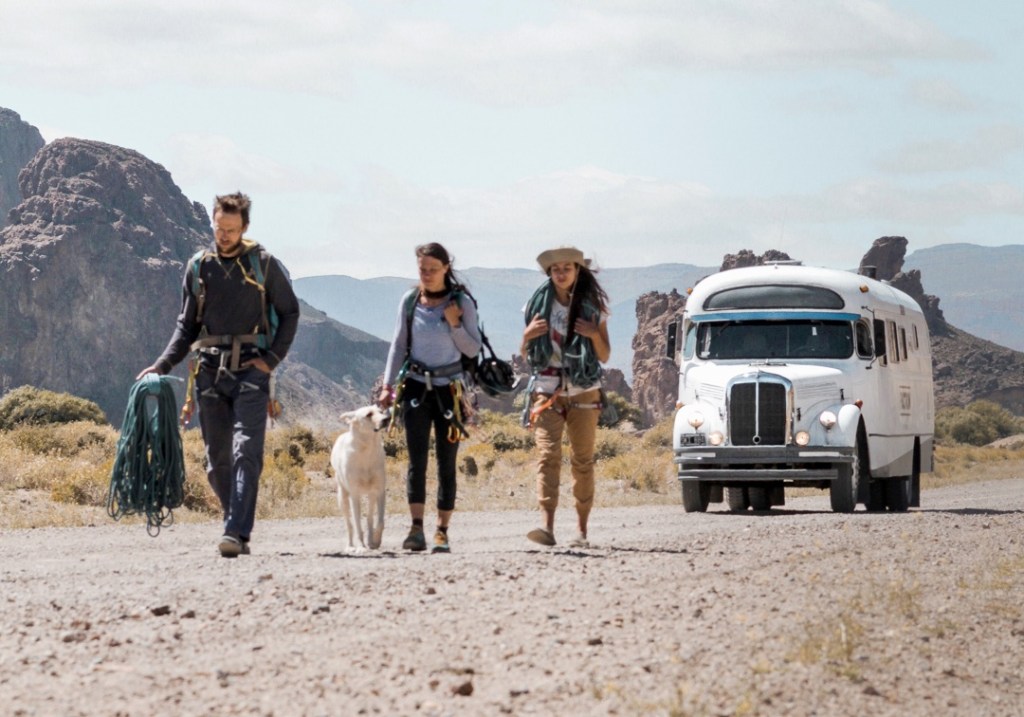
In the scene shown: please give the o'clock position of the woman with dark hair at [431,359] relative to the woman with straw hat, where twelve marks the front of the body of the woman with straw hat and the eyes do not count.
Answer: The woman with dark hair is roughly at 2 o'clock from the woman with straw hat.

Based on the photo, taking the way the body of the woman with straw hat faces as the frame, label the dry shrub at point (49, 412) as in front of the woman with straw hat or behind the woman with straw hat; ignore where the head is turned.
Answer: behind

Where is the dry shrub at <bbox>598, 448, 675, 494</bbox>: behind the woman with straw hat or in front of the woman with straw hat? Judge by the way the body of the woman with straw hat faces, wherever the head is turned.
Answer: behind

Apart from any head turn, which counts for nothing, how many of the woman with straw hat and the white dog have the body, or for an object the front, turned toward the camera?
2

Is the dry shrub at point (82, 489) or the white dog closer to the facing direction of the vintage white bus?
the white dog

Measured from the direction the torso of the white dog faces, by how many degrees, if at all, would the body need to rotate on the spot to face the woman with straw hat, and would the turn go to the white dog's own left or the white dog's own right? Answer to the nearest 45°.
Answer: approximately 90° to the white dog's own left
